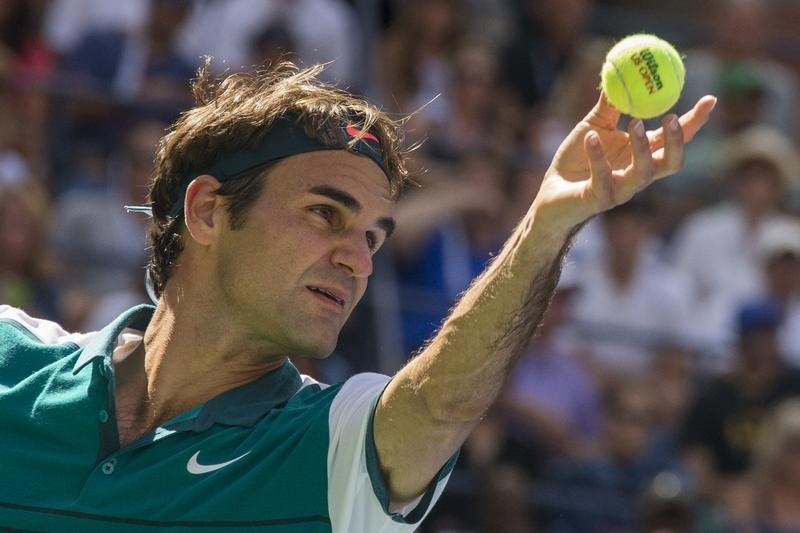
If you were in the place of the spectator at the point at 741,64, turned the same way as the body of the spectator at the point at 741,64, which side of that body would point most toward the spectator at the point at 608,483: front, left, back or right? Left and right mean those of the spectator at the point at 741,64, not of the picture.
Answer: front

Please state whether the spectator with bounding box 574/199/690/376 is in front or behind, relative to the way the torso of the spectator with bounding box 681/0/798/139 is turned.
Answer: in front

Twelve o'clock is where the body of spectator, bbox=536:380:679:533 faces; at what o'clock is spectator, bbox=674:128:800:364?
spectator, bbox=674:128:800:364 is roughly at 7 o'clock from spectator, bbox=536:380:679:533.

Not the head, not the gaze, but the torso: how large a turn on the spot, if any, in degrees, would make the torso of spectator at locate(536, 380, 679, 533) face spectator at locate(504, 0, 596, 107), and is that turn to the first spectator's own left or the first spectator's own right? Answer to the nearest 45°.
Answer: approximately 180°

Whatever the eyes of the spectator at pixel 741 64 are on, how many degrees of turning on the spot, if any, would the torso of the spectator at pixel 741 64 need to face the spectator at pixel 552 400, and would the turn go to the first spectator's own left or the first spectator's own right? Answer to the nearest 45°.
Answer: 0° — they already face them

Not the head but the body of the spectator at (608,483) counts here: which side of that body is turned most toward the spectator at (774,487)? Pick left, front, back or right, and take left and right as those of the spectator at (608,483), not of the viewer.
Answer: left

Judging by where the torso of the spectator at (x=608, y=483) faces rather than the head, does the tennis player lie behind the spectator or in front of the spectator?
in front

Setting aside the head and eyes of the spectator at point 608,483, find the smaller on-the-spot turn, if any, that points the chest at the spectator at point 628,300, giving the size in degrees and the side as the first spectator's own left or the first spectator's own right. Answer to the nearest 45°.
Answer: approximately 180°

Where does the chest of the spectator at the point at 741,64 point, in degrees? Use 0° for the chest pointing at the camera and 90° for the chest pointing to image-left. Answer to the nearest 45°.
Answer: approximately 0°

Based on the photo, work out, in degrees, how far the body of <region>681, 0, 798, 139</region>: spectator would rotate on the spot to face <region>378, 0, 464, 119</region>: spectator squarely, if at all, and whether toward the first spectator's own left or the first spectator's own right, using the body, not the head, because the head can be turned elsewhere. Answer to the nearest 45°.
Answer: approximately 45° to the first spectator's own right

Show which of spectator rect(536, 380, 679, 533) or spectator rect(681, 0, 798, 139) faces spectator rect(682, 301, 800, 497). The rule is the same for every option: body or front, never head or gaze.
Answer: spectator rect(681, 0, 798, 139)

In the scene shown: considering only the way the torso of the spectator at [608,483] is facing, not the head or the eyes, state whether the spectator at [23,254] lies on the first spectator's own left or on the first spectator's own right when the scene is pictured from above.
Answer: on the first spectator's own right
